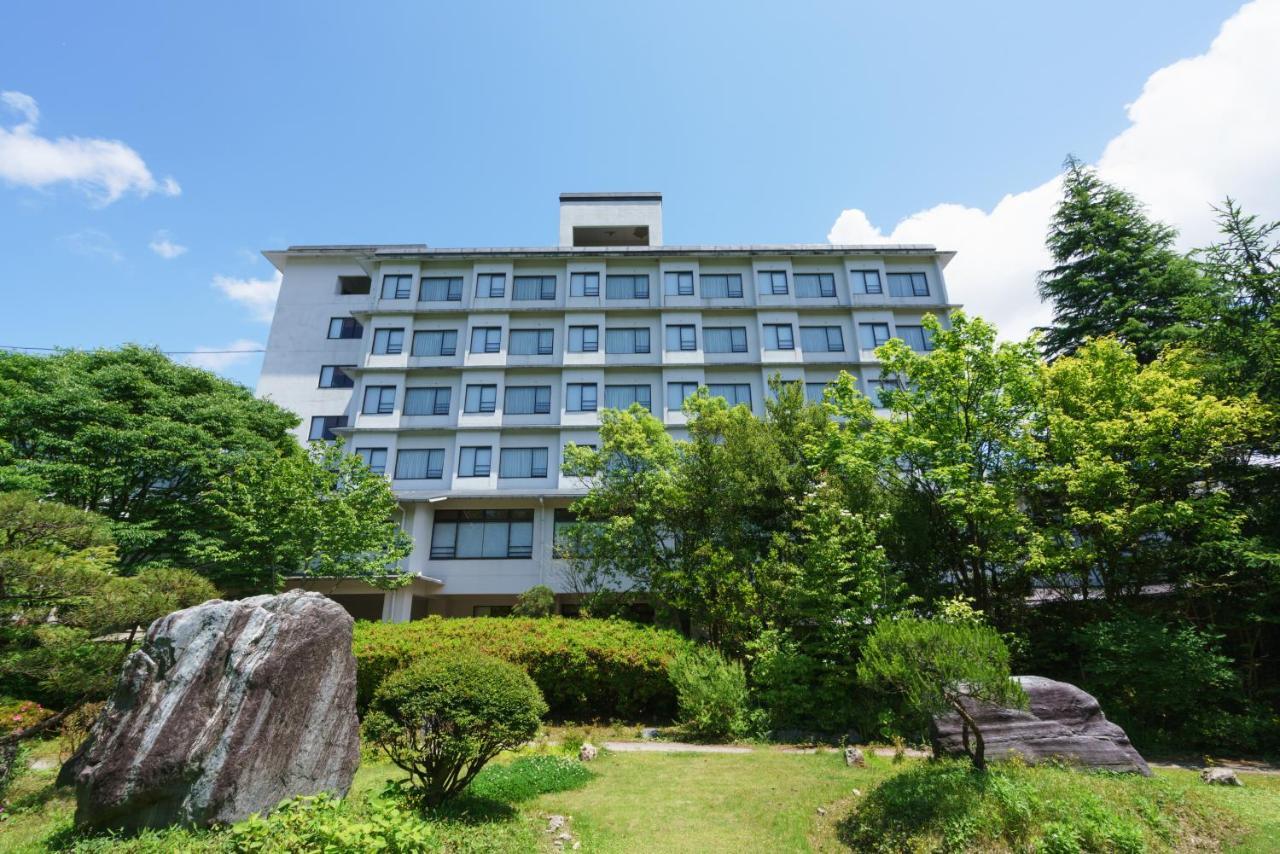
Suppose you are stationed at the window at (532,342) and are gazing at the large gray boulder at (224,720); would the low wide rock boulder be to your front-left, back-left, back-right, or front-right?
front-left

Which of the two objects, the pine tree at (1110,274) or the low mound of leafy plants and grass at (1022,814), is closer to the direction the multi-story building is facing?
the low mound of leafy plants and grass

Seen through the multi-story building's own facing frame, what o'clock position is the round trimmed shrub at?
The round trimmed shrub is roughly at 12 o'clock from the multi-story building.

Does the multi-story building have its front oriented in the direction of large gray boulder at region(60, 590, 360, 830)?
yes

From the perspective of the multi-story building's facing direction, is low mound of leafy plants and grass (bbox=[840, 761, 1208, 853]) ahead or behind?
ahead

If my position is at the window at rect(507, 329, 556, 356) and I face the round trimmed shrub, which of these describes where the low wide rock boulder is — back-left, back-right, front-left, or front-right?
front-left

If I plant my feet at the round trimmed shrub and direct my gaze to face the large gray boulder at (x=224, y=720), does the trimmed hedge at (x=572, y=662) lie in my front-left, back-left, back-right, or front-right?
back-right

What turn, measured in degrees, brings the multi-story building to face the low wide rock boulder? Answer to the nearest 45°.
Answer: approximately 45° to its left

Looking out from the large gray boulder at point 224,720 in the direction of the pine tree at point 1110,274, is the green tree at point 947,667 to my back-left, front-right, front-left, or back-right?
front-right

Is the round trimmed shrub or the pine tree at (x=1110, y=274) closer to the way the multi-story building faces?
the round trimmed shrub

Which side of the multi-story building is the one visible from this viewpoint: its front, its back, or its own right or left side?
front

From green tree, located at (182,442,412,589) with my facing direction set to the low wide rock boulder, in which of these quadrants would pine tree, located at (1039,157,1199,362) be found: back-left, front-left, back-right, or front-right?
front-left

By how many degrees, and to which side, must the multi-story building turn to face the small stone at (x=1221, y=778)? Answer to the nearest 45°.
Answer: approximately 45° to its left

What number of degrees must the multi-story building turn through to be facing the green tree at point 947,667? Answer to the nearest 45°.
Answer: approximately 45° to its left
